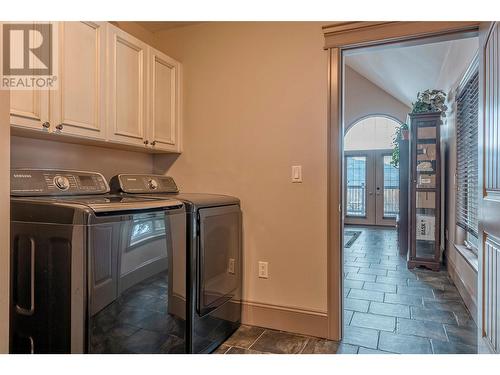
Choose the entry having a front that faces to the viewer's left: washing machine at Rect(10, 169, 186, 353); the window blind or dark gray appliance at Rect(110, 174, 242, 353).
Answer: the window blind

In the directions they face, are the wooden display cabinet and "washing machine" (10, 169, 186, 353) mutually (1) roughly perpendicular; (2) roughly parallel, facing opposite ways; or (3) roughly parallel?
roughly perpendicular

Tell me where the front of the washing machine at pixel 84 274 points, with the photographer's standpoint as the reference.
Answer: facing the viewer and to the right of the viewer

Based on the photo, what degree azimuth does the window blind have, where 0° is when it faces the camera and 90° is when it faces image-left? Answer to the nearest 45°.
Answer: approximately 90°

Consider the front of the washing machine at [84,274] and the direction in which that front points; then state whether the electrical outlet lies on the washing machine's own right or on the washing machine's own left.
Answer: on the washing machine's own left

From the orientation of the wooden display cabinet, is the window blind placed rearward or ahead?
ahead

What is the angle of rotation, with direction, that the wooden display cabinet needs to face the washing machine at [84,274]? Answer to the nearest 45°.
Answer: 0° — it already faces it

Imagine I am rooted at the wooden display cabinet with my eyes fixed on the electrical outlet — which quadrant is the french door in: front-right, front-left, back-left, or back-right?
back-right

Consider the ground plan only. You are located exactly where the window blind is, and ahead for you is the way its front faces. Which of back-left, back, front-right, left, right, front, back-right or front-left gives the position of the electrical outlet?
front-left

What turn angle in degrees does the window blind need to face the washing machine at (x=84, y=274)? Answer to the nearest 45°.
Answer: approximately 45° to its left

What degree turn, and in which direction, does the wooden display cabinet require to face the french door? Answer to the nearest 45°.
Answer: approximately 180°

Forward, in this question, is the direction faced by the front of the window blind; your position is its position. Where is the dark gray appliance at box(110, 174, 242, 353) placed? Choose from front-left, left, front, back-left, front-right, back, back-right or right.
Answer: front-left

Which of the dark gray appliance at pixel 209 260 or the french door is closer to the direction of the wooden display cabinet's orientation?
the dark gray appliance
